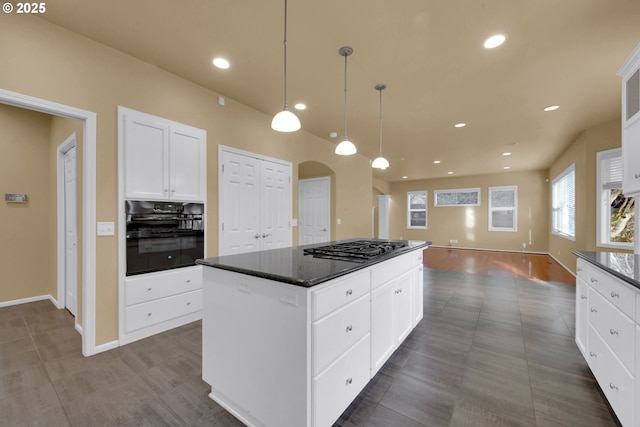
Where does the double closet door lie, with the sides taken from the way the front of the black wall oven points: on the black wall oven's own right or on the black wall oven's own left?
on the black wall oven's own left

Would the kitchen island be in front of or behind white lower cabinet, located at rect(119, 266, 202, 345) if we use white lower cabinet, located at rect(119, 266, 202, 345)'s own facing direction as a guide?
in front

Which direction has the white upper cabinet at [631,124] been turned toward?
to the viewer's left

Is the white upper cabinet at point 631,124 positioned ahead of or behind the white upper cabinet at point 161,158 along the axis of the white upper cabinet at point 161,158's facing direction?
ahead

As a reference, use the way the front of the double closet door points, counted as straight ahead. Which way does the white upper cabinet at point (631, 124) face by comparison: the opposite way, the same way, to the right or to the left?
the opposite way

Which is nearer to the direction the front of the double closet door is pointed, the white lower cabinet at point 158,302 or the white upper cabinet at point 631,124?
the white upper cabinet

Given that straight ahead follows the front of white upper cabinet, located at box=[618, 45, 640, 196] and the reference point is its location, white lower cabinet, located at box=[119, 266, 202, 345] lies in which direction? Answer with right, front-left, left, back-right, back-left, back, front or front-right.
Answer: front-left

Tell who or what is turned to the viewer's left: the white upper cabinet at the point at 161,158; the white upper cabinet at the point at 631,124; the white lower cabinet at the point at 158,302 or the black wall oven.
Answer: the white upper cabinet at the point at 631,124

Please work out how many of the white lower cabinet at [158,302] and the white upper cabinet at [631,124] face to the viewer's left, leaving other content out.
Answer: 1

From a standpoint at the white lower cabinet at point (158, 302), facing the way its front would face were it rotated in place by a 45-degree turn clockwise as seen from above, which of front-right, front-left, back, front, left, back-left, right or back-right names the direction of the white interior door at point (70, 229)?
back-right

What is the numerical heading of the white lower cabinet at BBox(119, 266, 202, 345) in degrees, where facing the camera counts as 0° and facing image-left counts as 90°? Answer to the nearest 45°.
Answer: approximately 315°

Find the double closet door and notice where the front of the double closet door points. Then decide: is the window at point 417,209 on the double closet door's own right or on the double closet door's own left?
on the double closet door's own left
